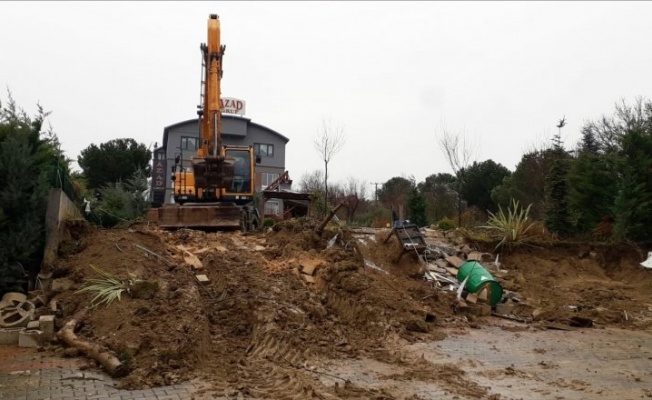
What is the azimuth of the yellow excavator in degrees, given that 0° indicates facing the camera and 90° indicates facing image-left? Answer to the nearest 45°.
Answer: approximately 0°

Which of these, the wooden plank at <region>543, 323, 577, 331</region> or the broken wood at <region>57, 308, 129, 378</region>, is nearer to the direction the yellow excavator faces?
the broken wood

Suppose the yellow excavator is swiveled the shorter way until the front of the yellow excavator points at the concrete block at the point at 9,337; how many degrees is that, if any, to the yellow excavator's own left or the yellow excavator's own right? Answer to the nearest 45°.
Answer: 0° — it already faces it

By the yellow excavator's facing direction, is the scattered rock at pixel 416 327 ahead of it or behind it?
ahead

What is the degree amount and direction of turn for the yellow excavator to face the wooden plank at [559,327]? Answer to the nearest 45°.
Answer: approximately 45° to its left

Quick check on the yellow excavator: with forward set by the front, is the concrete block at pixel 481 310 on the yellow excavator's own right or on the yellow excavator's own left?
on the yellow excavator's own left

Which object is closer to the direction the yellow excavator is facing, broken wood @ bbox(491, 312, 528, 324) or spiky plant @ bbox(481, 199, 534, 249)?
the broken wood

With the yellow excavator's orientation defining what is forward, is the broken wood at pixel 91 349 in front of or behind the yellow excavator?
in front

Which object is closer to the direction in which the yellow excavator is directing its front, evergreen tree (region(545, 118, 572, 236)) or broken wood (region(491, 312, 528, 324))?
the broken wood

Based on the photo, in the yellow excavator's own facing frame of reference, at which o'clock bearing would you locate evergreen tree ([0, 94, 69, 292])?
The evergreen tree is roughly at 1 o'clock from the yellow excavator.

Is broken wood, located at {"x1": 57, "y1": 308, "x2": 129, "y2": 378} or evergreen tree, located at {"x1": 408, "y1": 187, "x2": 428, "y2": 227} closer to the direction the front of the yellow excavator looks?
the broken wood

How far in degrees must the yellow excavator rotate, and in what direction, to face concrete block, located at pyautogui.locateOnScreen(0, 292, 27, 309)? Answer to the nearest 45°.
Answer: approximately 45° to its right

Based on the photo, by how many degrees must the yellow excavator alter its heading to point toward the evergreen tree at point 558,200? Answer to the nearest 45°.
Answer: approximately 90° to its left

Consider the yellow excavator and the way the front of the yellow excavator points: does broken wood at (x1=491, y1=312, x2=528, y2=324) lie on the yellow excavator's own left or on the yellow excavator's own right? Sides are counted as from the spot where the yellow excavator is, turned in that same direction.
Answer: on the yellow excavator's own left
